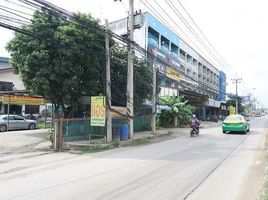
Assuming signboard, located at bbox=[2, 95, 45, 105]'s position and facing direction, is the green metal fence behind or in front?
in front

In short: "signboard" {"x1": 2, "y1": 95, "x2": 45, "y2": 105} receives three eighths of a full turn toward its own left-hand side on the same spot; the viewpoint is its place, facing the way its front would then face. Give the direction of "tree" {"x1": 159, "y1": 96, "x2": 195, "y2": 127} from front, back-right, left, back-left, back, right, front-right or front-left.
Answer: front-right

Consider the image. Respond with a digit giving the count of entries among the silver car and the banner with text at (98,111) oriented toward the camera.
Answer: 1

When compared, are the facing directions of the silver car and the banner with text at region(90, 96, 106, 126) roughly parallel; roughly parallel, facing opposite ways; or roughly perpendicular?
roughly perpendicular

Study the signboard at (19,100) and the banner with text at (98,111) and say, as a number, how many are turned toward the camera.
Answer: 2

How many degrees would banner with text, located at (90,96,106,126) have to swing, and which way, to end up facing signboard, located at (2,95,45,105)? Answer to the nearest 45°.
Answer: approximately 135° to its right

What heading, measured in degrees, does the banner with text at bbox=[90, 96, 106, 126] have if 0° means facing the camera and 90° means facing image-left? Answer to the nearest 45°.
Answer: approximately 0°

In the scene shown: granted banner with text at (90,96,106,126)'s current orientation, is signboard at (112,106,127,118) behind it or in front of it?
behind

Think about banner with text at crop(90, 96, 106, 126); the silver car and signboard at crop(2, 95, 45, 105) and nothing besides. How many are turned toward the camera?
2
